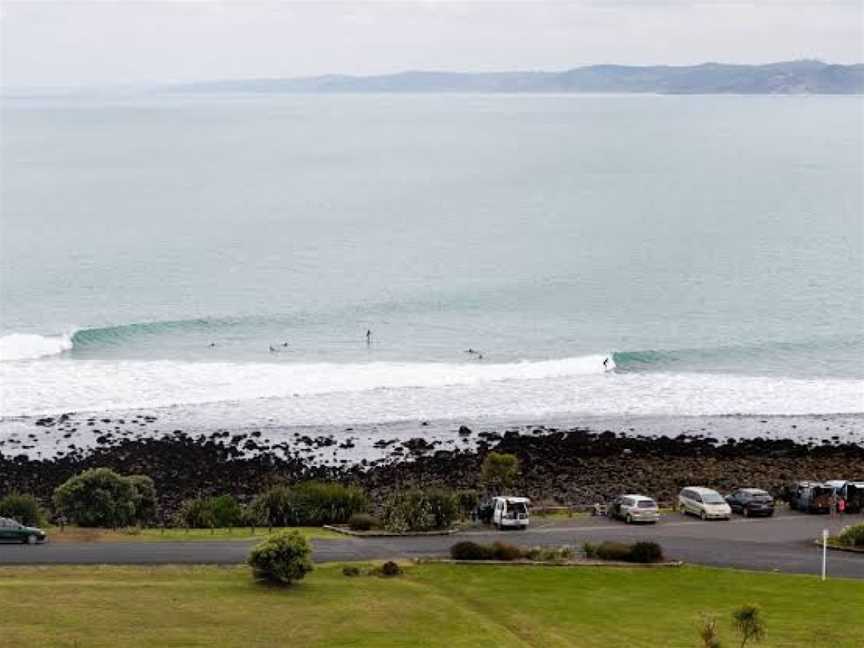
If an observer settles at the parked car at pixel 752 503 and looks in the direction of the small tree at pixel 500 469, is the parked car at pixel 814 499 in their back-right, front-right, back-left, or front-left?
back-right

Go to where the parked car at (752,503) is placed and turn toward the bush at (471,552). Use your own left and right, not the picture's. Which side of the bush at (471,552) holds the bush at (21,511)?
right

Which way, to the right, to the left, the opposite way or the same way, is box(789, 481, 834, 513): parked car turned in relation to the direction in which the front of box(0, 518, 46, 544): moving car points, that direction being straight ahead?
to the left

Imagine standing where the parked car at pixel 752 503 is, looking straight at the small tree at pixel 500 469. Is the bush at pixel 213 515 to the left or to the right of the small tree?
left

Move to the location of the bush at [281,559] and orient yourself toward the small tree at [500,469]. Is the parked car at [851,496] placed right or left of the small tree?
right

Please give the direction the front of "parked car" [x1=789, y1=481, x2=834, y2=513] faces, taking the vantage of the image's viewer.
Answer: facing away from the viewer and to the left of the viewer

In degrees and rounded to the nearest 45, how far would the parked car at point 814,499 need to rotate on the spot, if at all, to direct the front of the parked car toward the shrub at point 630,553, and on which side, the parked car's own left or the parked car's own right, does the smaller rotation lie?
approximately 90° to the parked car's own left

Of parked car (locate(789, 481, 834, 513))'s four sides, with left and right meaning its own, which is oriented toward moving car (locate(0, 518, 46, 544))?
left

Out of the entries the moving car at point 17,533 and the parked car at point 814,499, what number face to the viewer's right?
1

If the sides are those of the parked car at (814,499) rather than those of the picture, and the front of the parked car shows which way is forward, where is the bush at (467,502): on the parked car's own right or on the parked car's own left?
on the parked car's own left

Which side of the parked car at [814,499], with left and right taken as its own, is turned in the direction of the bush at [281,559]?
left
